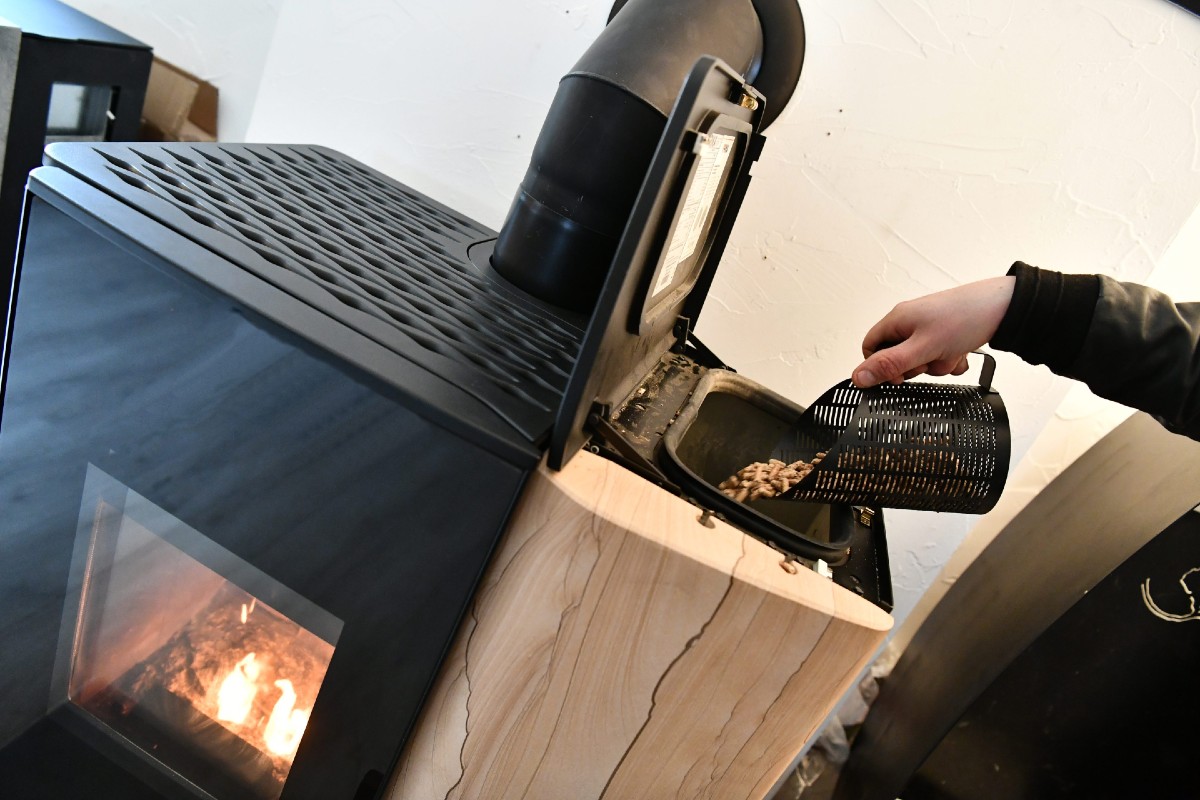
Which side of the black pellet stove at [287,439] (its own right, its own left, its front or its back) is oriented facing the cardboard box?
right

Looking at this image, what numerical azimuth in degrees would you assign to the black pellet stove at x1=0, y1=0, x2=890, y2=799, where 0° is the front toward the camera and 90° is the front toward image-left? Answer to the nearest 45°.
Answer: approximately 45°
